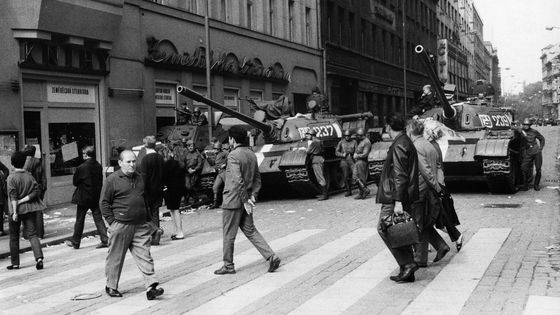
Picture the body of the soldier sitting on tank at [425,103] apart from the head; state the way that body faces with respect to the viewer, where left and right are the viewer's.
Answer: facing the viewer and to the left of the viewer

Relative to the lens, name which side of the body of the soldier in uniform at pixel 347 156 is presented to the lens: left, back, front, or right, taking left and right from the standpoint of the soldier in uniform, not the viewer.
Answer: front

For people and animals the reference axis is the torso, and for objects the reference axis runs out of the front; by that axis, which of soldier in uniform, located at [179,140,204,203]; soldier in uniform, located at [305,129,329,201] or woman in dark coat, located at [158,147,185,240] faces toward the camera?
soldier in uniform, located at [179,140,204,203]

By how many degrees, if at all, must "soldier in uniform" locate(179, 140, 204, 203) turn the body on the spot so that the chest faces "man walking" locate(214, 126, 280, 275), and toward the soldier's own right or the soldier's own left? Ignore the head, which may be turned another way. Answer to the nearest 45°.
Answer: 0° — they already face them

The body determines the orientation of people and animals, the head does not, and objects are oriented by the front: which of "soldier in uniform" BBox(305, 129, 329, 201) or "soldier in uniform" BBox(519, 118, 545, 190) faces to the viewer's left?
"soldier in uniform" BBox(305, 129, 329, 201)

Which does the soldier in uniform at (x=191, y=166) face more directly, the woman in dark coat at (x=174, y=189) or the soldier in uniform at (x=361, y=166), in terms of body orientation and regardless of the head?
the woman in dark coat

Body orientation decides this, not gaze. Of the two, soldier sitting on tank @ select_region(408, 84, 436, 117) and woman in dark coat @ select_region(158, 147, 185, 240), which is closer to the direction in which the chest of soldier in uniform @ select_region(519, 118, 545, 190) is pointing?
the woman in dark coat

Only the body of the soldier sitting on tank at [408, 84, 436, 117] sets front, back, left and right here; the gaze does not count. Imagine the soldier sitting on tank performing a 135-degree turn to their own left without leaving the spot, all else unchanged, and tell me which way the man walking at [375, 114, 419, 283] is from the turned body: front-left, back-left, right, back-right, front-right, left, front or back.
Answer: right

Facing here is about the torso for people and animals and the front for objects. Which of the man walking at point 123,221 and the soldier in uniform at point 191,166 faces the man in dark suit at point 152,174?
the soldier in uniform

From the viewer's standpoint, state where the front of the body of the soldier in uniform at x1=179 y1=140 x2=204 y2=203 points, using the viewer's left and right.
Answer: facing the viewer
